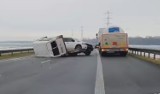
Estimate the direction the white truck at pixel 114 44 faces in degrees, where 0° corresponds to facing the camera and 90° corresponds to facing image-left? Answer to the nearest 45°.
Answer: approximately 180°

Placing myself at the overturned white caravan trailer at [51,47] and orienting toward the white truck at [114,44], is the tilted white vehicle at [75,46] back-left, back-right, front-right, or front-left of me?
front-left

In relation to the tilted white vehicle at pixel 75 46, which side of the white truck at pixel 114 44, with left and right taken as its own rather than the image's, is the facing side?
left
